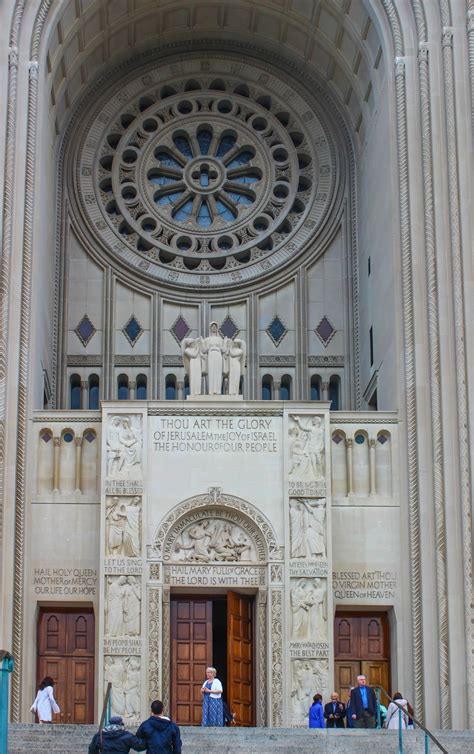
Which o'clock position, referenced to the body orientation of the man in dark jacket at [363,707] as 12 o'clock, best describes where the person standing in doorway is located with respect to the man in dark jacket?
The person standing in doorway is roughly at 2 o'clock from the man in dark jacket.

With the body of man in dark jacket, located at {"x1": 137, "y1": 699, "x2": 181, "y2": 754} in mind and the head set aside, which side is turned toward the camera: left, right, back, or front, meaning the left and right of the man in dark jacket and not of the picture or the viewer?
back

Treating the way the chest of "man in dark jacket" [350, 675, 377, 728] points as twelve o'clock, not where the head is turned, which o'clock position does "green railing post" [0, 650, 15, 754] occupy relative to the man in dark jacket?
The green railing post is roughly at 1 o'clock from the man in dark jacket.

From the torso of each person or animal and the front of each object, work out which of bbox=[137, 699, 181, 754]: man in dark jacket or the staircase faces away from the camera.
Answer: the man in dark jacket

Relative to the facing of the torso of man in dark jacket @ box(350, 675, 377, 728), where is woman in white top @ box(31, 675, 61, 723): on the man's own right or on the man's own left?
on the man's own right

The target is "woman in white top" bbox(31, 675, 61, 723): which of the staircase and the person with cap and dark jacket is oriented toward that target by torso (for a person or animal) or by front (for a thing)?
the person with cap and dark jacket

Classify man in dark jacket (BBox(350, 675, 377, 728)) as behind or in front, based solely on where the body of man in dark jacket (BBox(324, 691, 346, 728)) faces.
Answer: in front

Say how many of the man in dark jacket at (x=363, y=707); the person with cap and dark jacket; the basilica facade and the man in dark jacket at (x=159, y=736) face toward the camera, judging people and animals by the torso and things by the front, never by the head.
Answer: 2

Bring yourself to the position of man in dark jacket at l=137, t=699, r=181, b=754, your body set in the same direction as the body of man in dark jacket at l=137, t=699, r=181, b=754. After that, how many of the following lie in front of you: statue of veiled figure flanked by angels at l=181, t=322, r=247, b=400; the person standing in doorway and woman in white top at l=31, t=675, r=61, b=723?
3
